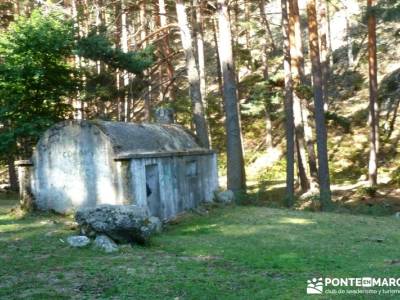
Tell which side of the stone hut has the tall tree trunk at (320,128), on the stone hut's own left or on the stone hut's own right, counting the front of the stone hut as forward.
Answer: on the stone hut's own left

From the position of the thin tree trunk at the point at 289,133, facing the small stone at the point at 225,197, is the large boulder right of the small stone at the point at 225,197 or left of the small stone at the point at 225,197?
left

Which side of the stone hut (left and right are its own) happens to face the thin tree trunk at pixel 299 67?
left

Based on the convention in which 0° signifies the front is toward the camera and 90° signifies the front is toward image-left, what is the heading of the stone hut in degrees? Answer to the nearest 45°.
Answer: approximately 315°

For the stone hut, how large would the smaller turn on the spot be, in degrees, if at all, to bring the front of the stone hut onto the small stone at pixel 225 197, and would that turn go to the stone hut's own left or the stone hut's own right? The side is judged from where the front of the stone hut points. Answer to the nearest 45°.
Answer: approximately 90° to the stone hut's own left

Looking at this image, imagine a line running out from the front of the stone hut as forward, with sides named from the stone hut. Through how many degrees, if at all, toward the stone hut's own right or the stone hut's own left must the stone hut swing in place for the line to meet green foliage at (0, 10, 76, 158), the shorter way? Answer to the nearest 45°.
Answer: approximately 180°

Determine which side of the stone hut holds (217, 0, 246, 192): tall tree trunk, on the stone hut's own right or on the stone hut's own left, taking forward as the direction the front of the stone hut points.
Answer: on the stone hut's own left

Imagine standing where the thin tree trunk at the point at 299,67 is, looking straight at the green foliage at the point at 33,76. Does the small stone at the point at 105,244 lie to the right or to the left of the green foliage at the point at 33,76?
left

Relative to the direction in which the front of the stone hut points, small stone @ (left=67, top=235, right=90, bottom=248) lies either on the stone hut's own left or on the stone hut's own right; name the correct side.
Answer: on the stone hut's own right

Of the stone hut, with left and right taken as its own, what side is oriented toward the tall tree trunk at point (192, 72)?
left
